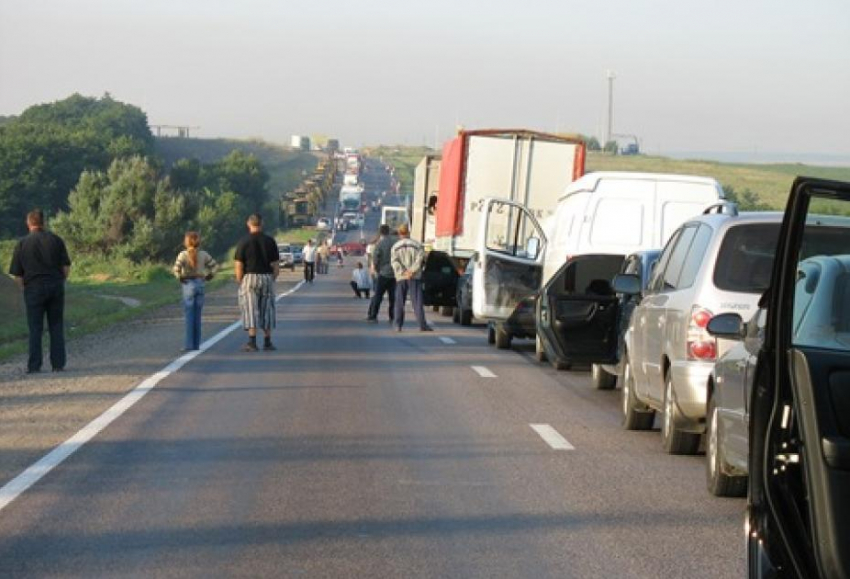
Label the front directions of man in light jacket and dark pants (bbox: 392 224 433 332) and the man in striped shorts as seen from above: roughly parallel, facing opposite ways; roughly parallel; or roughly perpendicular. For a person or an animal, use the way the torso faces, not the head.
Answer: roughly parallel

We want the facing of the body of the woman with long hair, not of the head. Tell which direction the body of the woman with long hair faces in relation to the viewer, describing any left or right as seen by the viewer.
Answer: facing away from the viewer

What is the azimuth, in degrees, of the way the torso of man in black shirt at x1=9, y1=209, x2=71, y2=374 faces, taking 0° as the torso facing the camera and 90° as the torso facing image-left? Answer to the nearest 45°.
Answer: approximately 180°

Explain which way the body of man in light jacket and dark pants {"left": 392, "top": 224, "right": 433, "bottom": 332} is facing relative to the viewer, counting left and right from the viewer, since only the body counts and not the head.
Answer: facing away from the viewer

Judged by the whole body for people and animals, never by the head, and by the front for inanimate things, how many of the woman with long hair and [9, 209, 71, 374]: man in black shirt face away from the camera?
2

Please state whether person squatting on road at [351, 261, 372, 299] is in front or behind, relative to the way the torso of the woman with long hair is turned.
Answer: in front

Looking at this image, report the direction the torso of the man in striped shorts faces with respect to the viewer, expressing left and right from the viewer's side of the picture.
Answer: facing away from the viewer

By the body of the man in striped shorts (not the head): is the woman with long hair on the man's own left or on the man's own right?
on the man's own left

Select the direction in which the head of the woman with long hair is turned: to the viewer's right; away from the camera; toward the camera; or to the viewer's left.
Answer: away from the camera

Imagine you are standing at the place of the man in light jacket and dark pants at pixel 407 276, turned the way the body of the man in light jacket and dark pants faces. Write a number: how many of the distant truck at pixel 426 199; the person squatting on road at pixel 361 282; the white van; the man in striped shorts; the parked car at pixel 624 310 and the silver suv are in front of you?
2

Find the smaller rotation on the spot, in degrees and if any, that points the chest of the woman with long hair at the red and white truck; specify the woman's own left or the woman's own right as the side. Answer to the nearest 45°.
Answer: approximately 45° to the woman's own right
